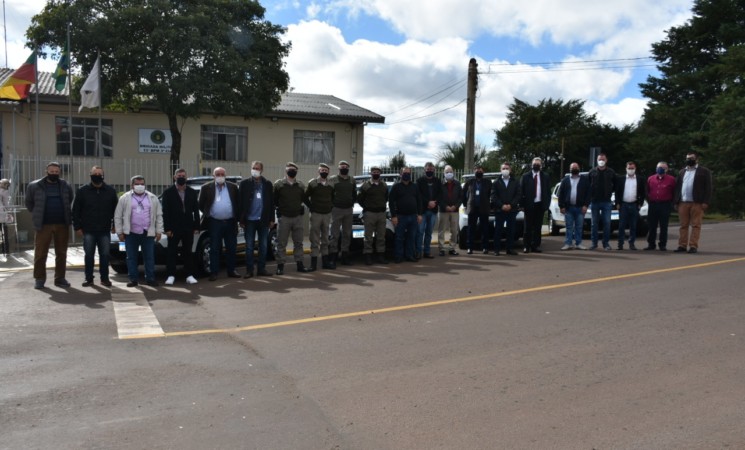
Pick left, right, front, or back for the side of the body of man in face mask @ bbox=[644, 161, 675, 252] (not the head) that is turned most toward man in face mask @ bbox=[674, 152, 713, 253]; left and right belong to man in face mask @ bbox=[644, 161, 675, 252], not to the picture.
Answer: left

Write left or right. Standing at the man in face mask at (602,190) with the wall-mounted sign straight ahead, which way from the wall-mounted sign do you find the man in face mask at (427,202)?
left

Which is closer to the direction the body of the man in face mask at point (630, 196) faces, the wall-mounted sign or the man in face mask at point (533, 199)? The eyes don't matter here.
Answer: the man in face mask

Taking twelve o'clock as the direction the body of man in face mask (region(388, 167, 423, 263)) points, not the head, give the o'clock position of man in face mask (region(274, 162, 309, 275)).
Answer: man in face mask (region(274, 162, 309, 275)) is roughly at 2 o'clock from man in face mask (region(388, 167, 423, 263)).

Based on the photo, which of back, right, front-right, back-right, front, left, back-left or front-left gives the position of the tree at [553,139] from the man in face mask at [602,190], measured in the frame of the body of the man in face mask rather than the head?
back

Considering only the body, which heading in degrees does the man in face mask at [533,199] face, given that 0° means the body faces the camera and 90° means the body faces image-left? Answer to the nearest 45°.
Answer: approximately 0°

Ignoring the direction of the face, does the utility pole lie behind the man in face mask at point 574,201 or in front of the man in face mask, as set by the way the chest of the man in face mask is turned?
behind

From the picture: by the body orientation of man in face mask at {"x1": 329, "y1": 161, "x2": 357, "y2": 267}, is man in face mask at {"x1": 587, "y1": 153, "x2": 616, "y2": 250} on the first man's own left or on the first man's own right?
on the first man's own left
